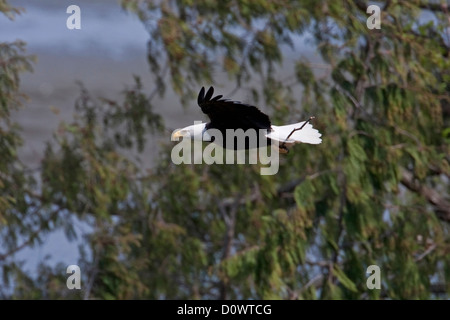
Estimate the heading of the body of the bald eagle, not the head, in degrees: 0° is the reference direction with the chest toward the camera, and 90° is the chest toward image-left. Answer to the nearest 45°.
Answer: approximately 90°
